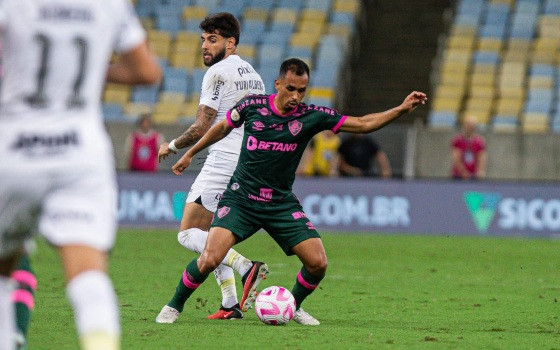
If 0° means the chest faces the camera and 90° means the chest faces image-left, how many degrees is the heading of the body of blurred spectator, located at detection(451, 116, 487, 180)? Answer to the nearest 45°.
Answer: approximately 0°

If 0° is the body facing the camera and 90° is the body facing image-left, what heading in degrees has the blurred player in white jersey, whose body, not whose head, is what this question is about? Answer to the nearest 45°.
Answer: approximately 180°

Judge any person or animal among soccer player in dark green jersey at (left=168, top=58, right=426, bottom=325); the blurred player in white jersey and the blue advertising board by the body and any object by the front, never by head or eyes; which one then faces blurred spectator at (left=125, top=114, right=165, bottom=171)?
the blurred player in white jersey

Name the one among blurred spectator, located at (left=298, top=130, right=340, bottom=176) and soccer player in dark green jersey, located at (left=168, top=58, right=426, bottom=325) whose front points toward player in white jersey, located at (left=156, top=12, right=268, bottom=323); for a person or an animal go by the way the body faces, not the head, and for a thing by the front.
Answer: the blurred spectator

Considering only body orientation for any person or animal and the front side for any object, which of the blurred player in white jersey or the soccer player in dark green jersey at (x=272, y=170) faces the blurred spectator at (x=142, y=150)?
the blurred player in white jersey

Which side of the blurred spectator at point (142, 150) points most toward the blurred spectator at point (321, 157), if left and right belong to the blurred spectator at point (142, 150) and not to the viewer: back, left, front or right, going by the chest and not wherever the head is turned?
left

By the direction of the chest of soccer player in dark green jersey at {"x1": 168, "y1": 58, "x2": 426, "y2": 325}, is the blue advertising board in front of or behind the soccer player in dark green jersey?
behind

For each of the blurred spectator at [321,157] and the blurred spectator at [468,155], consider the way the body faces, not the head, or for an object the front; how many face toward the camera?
2

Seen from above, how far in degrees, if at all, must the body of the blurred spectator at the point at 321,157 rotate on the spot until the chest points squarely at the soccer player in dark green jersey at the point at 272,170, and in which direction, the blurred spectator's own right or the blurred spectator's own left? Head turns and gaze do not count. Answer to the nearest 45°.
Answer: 0° — they already face them

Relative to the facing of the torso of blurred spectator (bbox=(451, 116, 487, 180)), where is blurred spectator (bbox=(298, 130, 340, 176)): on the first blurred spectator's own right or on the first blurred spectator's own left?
on the first blurred spectator's own right

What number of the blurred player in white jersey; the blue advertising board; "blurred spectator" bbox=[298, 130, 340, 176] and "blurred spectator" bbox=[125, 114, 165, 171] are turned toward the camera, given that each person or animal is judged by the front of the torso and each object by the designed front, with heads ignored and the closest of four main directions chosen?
3
